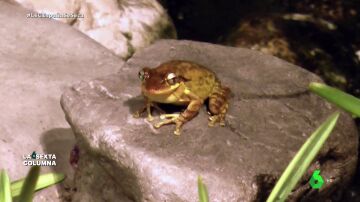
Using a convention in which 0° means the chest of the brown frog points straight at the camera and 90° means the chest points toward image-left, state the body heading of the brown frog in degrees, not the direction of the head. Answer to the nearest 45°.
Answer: approximately 45°

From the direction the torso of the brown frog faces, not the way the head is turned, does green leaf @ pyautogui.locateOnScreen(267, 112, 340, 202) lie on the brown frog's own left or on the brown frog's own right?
on the brown frog's own left
